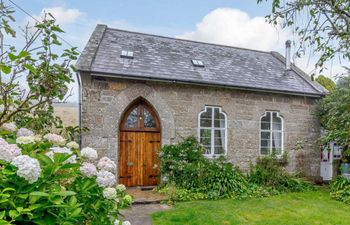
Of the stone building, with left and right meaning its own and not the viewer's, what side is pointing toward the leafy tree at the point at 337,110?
left

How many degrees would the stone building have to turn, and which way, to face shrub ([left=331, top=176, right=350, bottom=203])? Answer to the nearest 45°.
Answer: approximately 90° to its left

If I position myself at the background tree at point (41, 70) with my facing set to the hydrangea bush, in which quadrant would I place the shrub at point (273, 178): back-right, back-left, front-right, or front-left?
back-left

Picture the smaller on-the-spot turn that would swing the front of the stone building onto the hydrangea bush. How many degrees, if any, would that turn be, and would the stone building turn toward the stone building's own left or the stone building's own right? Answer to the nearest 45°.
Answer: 0° — it already faces it

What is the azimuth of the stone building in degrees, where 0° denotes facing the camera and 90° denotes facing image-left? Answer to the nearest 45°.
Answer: approximately 0°

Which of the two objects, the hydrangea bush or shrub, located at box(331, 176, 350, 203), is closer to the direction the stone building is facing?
the hydrangea bush
